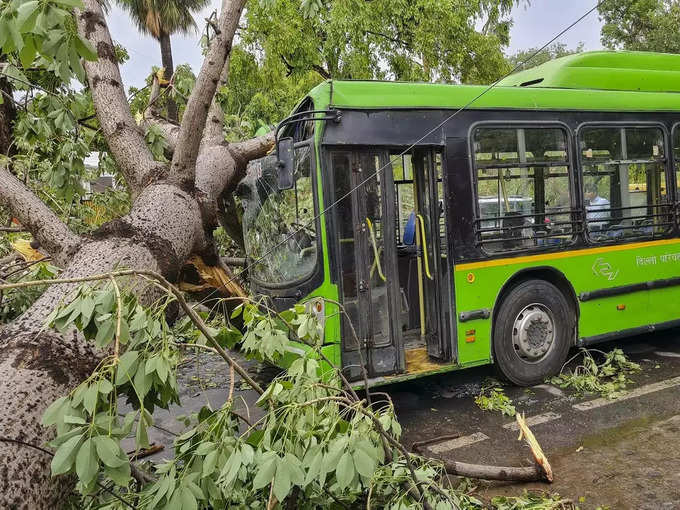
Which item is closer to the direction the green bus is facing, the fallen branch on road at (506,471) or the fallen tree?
the fallen tree

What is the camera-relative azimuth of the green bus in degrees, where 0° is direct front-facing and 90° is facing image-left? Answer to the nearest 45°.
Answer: approximately 45°

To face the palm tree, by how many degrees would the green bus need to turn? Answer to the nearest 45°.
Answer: approximately 90° to its right

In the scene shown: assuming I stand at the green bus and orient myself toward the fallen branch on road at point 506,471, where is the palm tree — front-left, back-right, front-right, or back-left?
back-right

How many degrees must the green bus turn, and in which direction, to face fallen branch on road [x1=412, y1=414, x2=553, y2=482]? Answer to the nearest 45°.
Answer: approximately 45° to its left

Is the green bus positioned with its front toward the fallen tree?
yes
